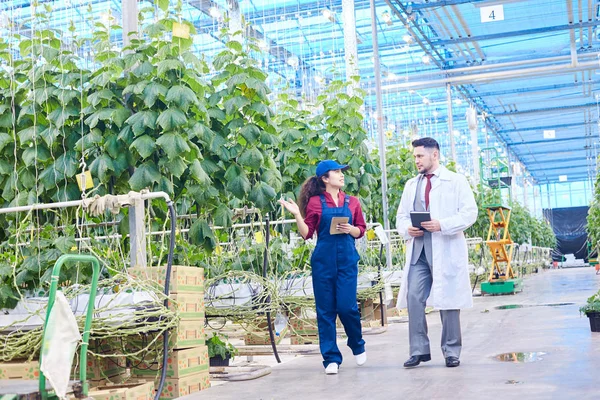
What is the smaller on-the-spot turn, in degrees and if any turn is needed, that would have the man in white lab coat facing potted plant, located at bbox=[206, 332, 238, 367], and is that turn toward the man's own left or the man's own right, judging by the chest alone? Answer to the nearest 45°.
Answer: approximately 45° to the man's own right

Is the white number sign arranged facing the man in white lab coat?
yes

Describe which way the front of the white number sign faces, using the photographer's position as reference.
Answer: facing the viewer

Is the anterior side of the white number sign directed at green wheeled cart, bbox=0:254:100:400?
yes

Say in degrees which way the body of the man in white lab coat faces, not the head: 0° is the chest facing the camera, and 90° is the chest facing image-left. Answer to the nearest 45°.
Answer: approximately 45°

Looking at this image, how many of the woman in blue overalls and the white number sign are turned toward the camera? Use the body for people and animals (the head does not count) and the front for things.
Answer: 2

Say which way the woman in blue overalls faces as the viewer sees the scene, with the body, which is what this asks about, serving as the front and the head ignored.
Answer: toward the camera

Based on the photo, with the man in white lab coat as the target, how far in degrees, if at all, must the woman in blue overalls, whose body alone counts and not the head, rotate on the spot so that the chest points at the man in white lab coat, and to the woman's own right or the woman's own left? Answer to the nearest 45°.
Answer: approximately 90° to the woman's own left

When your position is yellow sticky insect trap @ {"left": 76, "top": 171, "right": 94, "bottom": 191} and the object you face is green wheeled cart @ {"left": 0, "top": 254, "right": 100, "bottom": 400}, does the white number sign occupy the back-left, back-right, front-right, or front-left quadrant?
back-left

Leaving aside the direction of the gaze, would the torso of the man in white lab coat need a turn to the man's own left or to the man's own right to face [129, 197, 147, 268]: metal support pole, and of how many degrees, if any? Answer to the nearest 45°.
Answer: approximately 45° to the man's own right

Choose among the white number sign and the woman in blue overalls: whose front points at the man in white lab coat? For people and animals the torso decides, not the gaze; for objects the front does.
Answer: the white number sign

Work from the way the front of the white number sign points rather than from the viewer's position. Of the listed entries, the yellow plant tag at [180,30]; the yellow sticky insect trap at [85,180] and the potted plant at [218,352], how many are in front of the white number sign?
3
